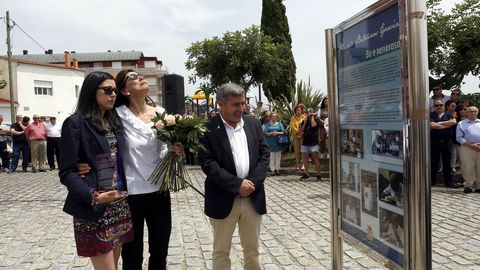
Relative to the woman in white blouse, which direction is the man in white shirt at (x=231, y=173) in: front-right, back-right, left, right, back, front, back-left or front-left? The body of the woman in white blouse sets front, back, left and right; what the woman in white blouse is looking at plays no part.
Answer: front-left

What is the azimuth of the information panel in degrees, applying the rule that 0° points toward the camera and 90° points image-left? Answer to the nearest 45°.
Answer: approximately 45°

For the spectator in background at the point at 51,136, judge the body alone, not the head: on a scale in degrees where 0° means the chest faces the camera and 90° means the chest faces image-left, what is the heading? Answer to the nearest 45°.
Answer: approximately 0°

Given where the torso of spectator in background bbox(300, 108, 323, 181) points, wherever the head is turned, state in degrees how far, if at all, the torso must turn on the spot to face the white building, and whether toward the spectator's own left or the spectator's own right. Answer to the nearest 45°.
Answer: approximately 135° to the spectator's own right

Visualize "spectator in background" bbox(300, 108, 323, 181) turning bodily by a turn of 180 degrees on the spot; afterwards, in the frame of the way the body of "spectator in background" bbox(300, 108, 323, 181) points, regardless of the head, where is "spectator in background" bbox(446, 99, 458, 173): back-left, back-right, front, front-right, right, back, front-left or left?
right

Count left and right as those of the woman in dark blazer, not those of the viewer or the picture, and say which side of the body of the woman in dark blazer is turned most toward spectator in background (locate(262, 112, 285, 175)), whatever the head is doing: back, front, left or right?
left

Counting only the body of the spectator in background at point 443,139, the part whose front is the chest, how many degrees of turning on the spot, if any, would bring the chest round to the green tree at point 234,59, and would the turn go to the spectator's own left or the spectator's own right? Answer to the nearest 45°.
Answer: approximately 135° to the spectator's own right

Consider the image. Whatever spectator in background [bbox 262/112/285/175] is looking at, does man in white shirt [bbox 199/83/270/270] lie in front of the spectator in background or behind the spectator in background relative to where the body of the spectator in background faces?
in front

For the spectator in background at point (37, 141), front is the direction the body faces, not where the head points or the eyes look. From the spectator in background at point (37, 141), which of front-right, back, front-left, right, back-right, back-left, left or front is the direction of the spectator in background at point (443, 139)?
front-left
